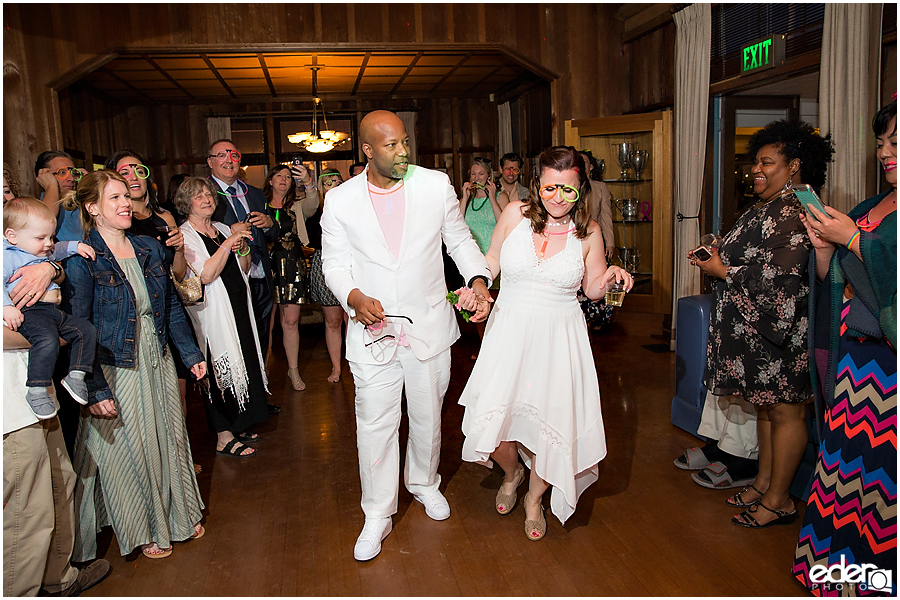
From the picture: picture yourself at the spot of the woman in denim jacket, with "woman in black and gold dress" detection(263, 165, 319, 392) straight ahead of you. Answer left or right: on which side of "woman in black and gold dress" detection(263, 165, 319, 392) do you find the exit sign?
right

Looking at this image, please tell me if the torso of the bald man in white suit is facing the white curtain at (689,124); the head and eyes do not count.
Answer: no

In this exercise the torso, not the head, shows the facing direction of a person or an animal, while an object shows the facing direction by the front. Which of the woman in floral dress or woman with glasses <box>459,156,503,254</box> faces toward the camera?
the woman with glasses

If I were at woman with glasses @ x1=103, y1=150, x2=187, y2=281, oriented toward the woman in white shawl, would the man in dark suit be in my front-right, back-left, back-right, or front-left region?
front-left

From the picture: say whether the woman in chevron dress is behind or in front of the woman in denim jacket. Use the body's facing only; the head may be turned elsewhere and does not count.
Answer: in front

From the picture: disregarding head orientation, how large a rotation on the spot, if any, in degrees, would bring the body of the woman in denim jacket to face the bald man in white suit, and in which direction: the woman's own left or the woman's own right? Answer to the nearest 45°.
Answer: approximately 45° to the woman's own left

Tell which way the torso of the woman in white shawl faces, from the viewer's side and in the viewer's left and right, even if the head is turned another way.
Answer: facing the viewer and to the right of the viewer

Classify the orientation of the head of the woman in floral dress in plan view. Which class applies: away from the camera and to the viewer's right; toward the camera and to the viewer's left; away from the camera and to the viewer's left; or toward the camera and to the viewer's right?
toward the camera and to the viewer's left

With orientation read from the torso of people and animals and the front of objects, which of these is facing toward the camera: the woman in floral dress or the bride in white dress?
the bride in white dress

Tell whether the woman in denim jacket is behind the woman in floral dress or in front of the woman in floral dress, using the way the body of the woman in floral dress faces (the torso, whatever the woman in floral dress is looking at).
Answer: in front

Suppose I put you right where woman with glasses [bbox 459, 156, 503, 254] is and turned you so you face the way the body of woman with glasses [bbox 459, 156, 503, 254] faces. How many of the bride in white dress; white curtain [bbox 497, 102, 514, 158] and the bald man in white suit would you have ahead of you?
2

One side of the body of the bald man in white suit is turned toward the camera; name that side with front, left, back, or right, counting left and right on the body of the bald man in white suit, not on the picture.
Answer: front

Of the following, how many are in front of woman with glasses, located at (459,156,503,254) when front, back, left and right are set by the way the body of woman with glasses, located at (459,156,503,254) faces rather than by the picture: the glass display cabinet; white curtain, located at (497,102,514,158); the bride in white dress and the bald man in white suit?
2

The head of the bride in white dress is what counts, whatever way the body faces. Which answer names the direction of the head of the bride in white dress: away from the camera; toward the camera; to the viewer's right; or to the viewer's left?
toward the camera

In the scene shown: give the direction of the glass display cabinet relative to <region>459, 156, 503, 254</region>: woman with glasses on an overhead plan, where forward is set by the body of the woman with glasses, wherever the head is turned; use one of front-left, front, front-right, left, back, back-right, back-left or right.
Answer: back-left

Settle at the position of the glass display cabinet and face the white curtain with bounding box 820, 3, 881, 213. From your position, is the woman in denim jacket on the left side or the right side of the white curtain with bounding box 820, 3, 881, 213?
right

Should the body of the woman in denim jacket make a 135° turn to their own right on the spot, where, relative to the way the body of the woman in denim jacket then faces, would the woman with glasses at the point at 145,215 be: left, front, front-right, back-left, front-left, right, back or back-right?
right
